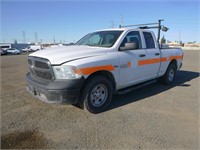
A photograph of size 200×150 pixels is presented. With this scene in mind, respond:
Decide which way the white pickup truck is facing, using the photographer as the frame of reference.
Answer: facing the viewer and to the left of the viewer
